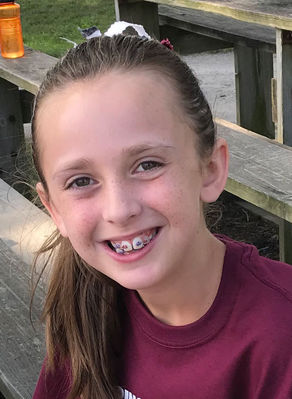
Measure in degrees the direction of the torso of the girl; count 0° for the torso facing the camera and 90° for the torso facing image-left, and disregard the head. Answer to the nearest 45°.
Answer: approximately 0°
